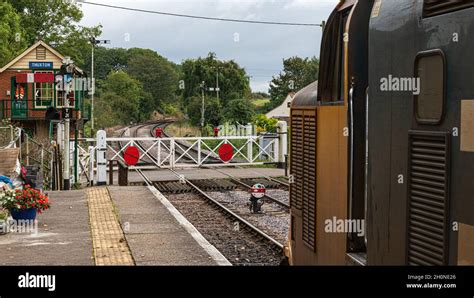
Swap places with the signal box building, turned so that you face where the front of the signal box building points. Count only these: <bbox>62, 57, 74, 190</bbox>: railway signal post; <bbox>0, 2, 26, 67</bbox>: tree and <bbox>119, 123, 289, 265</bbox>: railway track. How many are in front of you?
2

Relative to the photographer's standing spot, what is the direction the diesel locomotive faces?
facing away from the viewer and to the left of the viewer

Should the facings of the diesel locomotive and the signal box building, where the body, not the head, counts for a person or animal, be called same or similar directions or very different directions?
very different directions

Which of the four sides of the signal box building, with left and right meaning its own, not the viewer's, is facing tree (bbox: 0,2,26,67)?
back
